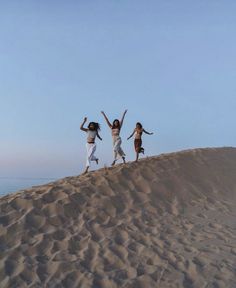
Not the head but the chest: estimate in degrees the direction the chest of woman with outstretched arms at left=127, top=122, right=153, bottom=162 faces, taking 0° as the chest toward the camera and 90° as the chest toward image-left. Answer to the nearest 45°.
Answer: approximately 45°

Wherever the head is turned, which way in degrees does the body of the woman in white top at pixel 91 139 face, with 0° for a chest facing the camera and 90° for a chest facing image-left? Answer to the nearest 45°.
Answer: approximately 45°

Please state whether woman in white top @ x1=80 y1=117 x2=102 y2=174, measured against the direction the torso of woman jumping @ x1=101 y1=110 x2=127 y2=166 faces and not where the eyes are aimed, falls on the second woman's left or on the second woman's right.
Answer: on the second woman's right

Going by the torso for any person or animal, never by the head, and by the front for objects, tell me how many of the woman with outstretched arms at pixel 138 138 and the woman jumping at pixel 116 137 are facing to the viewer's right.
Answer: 0

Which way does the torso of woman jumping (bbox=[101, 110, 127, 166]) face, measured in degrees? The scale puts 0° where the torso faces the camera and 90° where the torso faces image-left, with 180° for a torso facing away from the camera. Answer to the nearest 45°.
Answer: approximately 0°

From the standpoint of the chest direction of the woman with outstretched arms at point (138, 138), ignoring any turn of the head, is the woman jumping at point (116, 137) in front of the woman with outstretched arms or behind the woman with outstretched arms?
in front
